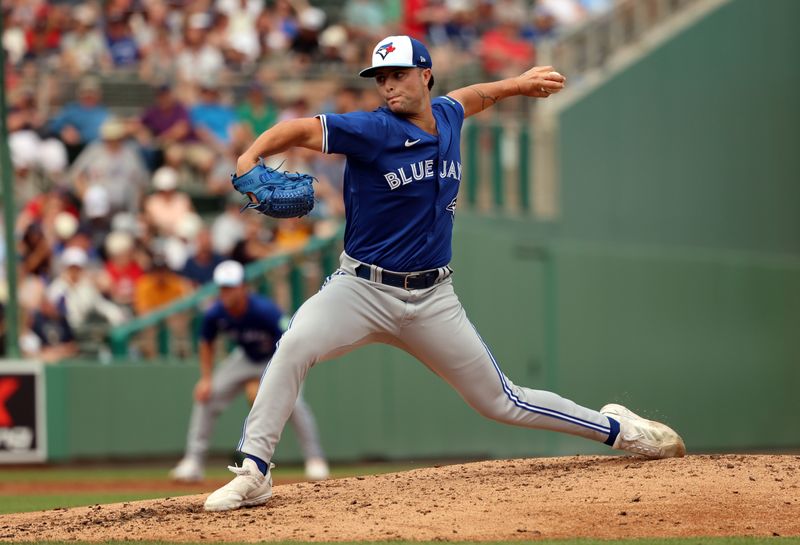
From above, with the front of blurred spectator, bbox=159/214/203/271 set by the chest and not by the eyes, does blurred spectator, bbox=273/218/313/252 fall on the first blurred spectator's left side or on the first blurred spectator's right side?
on the first blurred spectator's left side

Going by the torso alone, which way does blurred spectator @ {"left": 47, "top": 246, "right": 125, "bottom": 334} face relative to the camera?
toward the camera

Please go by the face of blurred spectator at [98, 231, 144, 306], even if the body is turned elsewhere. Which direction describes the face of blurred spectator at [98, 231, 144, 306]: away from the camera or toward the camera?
toward the camera

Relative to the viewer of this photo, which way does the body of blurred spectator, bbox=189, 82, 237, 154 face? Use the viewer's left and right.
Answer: facing the viewer

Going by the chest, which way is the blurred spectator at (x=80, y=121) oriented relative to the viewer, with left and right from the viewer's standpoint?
facing the viewer and to the left of the viewer

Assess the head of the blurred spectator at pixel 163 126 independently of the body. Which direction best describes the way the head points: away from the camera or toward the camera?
toward the camera

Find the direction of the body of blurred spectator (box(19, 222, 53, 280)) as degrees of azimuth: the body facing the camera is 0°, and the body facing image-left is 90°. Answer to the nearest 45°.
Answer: approximately 45°

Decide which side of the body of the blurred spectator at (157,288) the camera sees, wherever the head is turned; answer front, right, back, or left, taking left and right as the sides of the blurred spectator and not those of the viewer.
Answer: front
